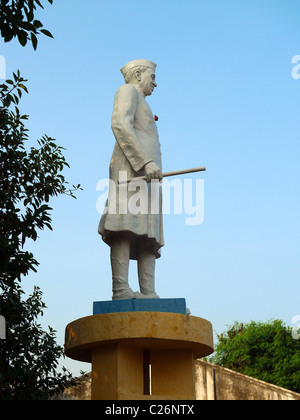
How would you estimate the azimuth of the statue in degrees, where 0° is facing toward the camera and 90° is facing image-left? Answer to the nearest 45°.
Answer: approximately 270°
